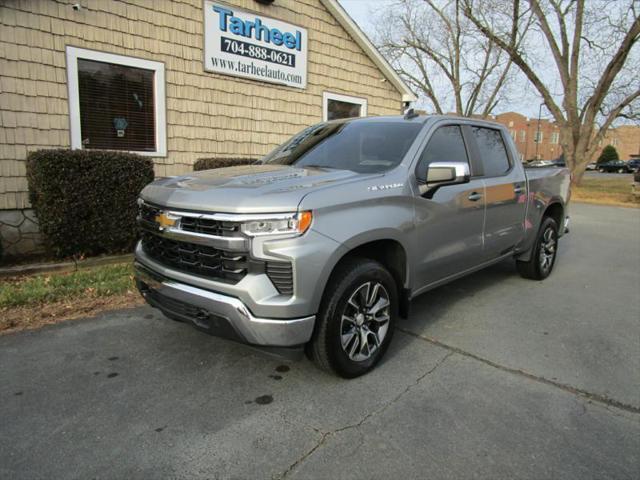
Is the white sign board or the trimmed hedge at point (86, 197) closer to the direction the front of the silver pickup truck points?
the trimmed hedge

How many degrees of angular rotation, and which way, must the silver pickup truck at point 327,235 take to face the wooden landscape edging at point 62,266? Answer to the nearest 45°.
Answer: approximately 90° to its right

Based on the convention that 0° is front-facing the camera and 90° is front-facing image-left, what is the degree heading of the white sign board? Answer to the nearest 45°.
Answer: approximately 315°

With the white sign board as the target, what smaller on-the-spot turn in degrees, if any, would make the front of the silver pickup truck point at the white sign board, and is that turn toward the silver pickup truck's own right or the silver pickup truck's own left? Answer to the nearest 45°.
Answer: approximately 135° to the silver pickup truck's own right

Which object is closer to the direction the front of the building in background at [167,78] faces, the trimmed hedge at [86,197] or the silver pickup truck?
the silver pickup truck

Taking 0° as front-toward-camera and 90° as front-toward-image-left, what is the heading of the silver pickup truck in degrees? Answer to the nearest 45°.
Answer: approximately 45°

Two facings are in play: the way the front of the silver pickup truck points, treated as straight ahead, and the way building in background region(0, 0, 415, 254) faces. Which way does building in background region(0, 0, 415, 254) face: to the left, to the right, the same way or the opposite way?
to the left

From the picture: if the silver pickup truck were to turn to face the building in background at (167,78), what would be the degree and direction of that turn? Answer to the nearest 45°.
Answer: approximately 90° to its right
